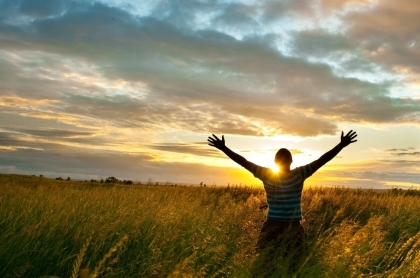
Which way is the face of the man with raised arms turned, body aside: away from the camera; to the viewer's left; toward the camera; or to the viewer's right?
away from the camera

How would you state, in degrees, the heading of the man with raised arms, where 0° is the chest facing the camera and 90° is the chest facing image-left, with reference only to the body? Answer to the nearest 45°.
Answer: approximately 180°
